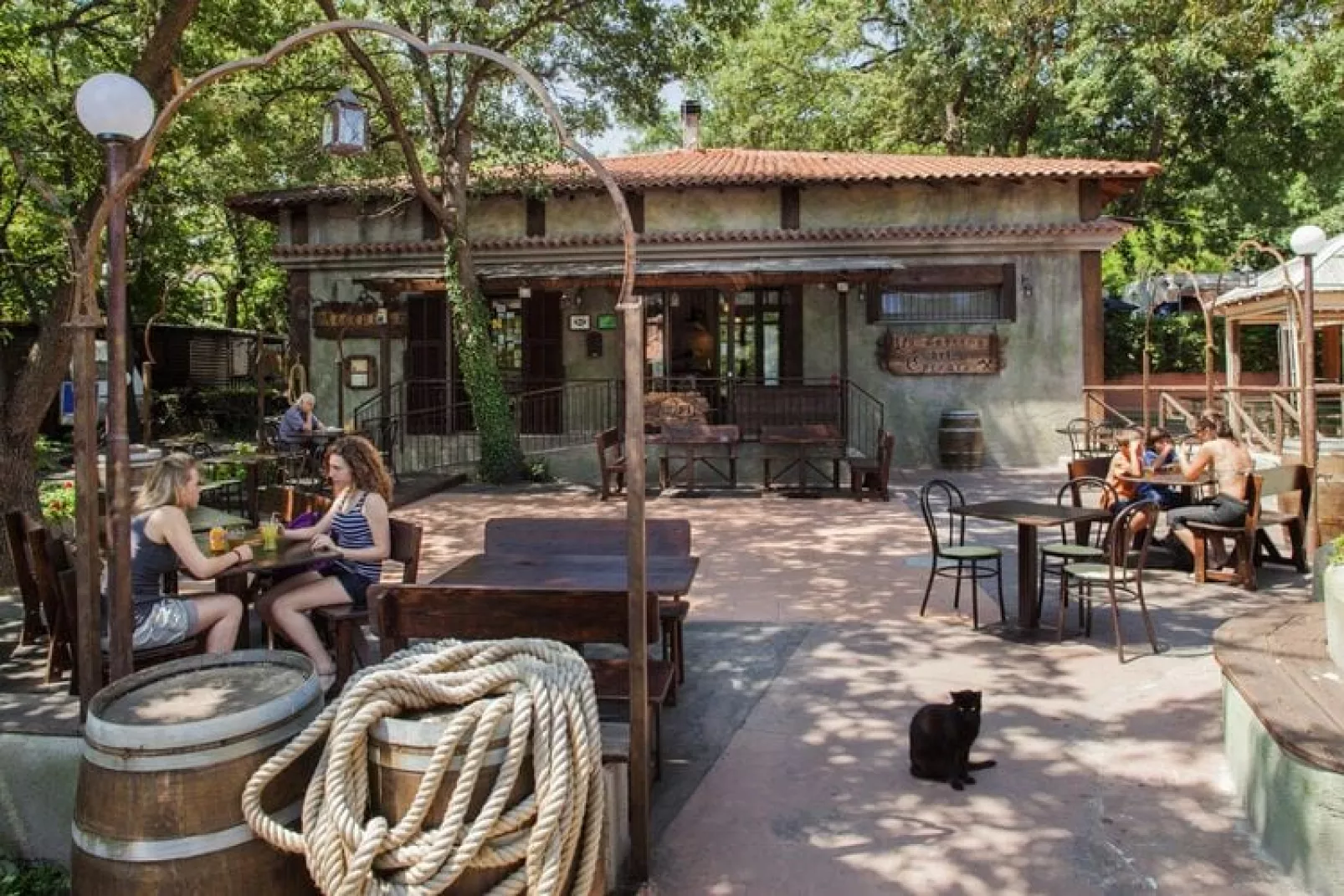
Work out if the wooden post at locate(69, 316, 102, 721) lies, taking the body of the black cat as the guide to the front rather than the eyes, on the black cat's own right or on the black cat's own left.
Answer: on the black cat's own right

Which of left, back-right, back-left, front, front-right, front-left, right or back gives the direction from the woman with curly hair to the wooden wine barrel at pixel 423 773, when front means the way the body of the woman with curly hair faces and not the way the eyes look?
left

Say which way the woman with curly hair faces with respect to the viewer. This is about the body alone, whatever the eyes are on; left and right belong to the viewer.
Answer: facing to the left of the viewer

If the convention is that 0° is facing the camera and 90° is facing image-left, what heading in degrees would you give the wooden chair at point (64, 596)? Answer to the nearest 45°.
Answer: approximately 270°

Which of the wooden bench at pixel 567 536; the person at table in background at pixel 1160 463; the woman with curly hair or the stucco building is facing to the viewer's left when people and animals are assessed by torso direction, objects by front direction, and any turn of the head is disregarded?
the woman with curly hair

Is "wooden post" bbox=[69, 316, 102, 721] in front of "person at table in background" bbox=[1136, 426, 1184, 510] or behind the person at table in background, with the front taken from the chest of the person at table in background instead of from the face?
in front

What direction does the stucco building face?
toward the camera

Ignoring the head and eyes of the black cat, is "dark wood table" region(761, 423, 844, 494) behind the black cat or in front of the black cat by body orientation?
behind

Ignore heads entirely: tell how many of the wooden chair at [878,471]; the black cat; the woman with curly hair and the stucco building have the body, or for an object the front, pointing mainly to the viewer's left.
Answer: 2

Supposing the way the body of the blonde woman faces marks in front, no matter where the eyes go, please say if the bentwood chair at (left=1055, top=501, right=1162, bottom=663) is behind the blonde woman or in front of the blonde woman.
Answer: in front

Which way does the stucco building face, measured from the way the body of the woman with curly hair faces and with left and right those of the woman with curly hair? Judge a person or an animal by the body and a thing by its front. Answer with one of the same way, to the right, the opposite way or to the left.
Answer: to the left

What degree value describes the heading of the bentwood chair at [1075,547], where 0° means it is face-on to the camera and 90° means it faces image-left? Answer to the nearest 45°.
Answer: approximately 45°

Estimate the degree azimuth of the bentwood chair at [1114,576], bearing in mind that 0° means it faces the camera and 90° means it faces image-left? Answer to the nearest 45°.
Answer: approximately 135°

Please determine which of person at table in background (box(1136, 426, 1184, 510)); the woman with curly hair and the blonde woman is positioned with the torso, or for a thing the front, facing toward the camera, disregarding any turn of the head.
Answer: the person at table in background

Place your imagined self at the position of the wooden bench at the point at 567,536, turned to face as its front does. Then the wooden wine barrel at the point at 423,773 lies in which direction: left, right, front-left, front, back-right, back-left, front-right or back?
front

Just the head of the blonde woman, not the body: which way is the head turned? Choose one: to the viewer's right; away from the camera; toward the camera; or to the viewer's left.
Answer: to the viewer's right

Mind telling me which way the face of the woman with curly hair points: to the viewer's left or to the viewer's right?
to the viewer's left

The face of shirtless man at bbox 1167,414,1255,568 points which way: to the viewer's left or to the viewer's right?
to the viewer's left

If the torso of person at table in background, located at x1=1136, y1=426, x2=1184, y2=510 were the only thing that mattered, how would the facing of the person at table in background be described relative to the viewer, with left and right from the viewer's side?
facing the viewer

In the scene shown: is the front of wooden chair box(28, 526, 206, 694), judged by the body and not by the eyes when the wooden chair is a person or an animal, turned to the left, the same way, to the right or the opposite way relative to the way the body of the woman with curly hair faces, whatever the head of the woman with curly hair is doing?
the opposite way
